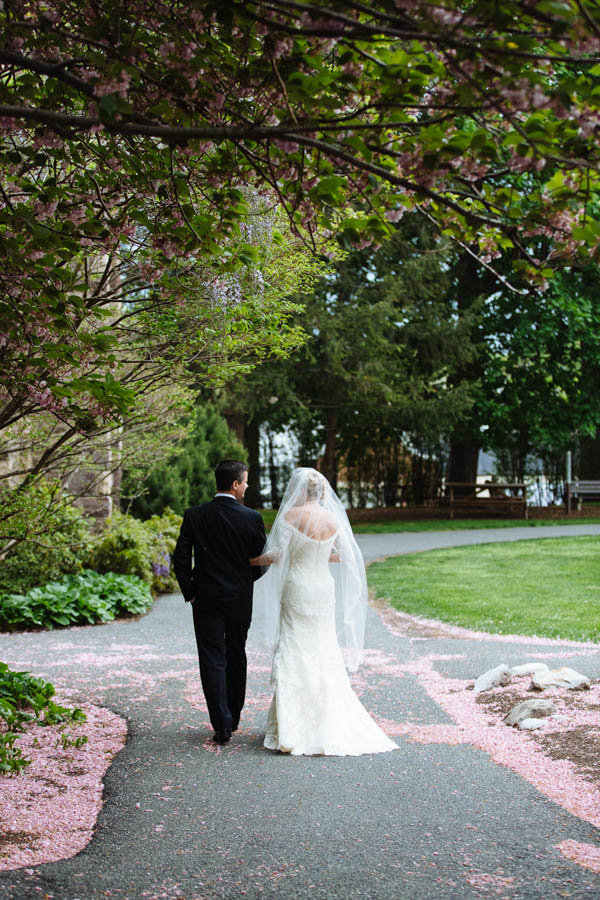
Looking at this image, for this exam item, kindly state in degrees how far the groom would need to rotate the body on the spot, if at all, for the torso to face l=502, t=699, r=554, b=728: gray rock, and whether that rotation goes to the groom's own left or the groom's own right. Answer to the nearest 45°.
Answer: approximately 90° to the groom's own right

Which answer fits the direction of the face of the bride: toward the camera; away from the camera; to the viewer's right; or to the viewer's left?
away from the camera

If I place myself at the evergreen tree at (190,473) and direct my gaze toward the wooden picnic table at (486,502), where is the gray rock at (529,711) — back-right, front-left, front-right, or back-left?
back-right

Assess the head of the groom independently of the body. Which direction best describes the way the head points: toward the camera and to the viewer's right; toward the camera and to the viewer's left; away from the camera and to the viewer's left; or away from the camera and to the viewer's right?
away from the camera and to the viewer's right

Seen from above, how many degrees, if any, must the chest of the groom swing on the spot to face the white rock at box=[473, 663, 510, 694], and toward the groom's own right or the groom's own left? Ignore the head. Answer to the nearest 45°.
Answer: approximately 45° to the groom's own right

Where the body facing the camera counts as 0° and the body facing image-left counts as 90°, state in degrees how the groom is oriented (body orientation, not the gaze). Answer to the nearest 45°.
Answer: approximately 180°

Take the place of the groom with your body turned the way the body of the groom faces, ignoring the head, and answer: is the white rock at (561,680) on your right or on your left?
on your right

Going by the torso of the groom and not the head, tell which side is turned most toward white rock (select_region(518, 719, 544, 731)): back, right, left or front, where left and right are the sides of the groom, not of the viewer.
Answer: right

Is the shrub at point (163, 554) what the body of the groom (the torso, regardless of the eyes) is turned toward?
yes
